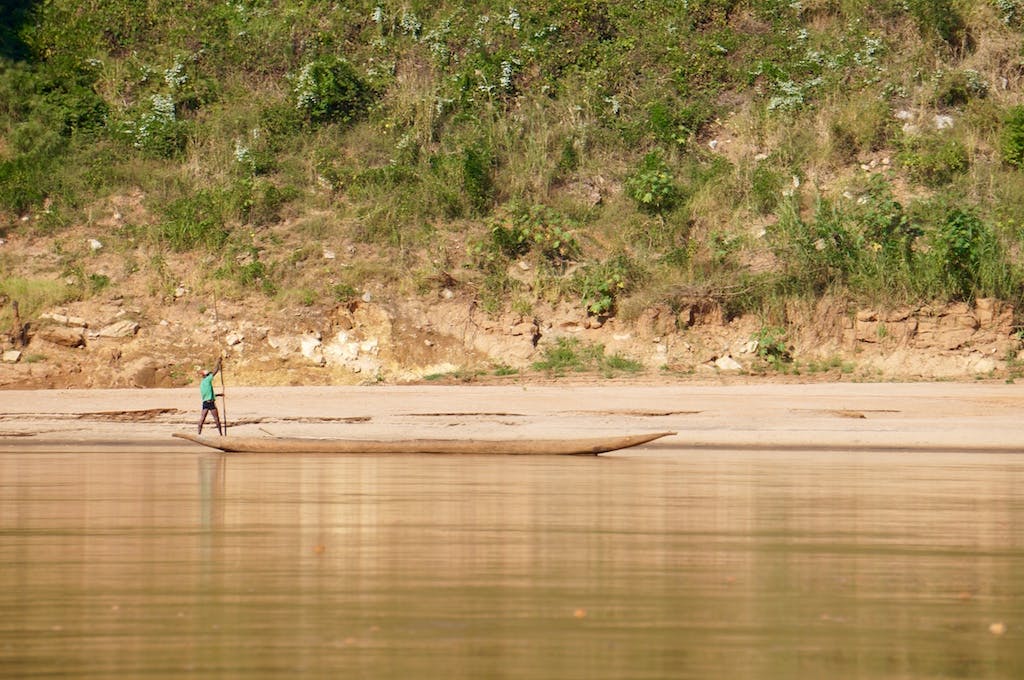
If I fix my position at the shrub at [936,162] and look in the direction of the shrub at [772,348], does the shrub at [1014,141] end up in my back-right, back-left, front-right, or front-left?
back-left

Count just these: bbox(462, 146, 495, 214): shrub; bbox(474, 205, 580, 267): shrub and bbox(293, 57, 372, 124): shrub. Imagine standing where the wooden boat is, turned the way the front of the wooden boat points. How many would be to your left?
3

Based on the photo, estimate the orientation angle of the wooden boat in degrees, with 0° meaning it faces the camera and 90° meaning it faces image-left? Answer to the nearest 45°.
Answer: approximately 270°

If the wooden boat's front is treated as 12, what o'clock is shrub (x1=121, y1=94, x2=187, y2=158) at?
The shrub is roughly at 8 o'clock from the wooden boat.

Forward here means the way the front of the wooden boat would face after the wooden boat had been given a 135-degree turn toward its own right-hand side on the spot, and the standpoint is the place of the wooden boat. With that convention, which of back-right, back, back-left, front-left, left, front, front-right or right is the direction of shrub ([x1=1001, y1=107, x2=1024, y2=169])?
back

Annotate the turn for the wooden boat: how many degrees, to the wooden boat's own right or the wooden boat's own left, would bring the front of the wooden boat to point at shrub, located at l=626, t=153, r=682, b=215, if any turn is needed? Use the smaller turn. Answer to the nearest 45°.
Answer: approximately 45° to the wooden boat's own left

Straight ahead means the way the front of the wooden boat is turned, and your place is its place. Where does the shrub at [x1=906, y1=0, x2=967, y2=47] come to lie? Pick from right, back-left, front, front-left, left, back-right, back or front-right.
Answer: front-left

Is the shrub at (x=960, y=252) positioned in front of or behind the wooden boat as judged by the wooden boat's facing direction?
in front

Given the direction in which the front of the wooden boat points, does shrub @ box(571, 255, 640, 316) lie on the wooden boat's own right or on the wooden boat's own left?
on the wooden boat's own left
